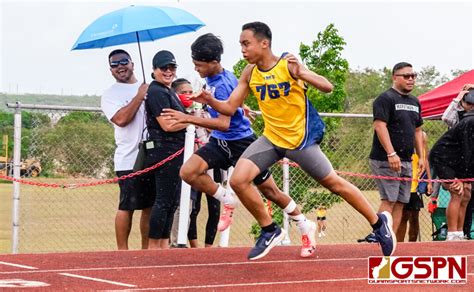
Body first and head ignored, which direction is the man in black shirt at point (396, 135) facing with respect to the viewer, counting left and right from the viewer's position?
facing the viewer and to the right of the viewer

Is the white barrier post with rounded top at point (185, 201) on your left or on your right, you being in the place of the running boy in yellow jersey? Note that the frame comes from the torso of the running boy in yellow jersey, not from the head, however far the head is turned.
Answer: on your right

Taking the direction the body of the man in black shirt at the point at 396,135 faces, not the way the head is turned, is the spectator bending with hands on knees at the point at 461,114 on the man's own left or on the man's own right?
on the man's own left

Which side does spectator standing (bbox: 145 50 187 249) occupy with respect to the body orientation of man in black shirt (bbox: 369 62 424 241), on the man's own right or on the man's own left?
on the man's own right

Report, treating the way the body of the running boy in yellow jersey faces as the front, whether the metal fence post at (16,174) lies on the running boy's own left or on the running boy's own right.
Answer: on the running boy's own right

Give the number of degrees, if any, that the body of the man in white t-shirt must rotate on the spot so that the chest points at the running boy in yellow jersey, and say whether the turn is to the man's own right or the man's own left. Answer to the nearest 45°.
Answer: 0° — they already face them

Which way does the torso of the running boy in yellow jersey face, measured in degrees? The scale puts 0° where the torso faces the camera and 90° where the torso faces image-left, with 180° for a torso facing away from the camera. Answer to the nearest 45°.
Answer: approximately 45°

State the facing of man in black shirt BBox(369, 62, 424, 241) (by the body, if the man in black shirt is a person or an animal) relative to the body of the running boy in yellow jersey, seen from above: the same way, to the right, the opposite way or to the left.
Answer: to the left

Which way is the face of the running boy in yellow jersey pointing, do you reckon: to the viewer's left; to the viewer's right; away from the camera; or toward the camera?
to the viewer's left

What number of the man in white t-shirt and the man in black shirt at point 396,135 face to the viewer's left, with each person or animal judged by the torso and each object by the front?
0

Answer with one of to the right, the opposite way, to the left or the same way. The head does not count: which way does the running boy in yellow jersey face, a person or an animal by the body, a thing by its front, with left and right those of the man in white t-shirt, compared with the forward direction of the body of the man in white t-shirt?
to the right
